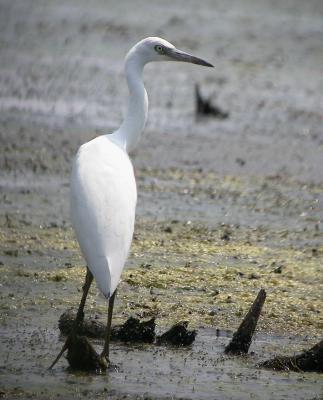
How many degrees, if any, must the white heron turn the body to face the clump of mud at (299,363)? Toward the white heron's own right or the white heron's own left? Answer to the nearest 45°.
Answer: approximately 45° to the white heron's own right

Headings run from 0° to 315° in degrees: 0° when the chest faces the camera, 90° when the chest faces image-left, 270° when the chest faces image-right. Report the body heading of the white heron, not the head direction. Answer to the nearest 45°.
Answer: approximately 225°

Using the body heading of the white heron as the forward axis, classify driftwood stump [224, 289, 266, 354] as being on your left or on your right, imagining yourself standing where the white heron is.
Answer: on your right
